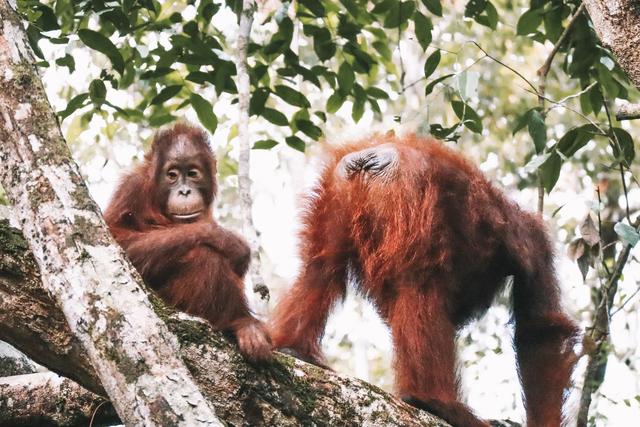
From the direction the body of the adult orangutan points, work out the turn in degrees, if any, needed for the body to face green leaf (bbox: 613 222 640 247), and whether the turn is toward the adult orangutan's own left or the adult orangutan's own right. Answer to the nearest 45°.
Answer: approximately 90° to the adult orangutan's own right

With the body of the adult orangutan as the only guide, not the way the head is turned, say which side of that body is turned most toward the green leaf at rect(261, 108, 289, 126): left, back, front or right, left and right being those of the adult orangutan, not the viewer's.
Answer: left

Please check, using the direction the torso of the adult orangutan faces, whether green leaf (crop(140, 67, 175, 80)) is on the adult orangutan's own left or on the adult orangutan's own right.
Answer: on the adult orangutan's own left

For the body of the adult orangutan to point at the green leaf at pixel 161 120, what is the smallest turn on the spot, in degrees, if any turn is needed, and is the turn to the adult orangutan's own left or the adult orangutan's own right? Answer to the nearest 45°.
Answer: approximately 135° to the adult orangutan's own left

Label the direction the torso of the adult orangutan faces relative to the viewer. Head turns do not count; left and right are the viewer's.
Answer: facing away from the viewer and to the right of the viewer

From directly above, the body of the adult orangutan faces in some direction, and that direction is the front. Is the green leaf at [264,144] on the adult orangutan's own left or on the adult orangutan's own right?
on the adult orangutan's own left

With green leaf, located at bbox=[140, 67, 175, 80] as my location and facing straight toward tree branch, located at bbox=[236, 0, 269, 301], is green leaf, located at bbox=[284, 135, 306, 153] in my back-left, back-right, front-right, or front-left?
front-left

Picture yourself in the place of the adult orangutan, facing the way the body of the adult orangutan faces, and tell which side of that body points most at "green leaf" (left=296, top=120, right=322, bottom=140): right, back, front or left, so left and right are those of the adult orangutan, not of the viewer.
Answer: left
